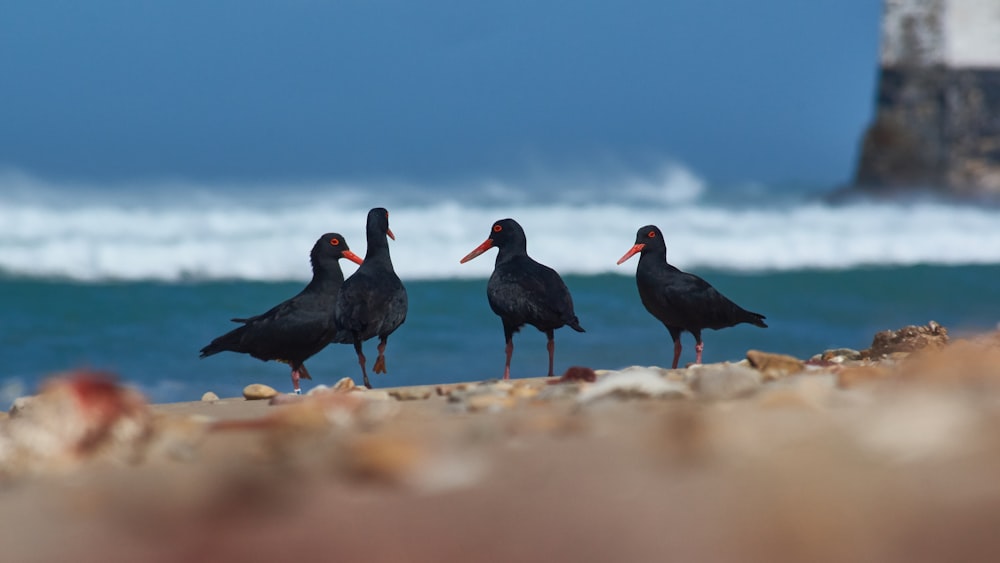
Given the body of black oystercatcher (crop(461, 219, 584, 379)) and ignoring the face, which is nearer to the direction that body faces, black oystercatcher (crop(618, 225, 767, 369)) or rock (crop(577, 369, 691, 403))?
the rock

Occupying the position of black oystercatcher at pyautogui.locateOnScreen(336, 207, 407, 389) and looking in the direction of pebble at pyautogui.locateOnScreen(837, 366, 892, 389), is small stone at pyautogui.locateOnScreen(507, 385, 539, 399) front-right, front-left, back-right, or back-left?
front-right

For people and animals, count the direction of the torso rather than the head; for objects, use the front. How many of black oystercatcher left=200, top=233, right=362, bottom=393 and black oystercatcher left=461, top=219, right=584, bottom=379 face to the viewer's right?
1

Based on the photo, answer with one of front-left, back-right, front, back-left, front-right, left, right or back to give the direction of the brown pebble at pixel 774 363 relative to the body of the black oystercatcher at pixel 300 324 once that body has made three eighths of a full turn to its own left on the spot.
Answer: back

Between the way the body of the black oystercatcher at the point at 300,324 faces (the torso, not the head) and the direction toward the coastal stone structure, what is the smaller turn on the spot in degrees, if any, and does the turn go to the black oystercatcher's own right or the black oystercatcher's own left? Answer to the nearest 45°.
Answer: approximately 45° to the black oystercatcher's own left

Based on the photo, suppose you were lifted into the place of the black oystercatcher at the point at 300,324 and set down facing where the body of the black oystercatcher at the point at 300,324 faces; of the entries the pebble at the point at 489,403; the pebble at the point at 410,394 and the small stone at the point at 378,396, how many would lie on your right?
3

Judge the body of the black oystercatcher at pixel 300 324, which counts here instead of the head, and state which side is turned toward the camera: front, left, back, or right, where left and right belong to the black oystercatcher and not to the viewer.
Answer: right

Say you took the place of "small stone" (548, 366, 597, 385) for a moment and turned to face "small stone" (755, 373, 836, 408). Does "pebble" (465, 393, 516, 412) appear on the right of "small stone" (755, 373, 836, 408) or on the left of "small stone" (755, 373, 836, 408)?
right

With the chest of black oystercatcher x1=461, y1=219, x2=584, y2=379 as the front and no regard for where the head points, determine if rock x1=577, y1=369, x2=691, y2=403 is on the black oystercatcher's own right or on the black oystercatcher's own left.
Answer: on the black oystercatcher's own left

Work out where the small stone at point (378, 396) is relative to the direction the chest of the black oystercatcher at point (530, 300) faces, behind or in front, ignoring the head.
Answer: in front

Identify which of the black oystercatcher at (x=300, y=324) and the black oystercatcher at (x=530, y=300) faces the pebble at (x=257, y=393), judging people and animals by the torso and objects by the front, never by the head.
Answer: the black oystercatcher at (x=530, y=300)

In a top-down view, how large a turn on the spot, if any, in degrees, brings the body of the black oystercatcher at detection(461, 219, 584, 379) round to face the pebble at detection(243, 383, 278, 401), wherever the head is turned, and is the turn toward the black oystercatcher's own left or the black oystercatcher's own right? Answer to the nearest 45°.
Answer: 0° — it already faces it

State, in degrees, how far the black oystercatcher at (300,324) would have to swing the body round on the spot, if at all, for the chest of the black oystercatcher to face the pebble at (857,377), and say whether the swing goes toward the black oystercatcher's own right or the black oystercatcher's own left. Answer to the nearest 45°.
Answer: approximately 45° to the black oystercatcher's own right
